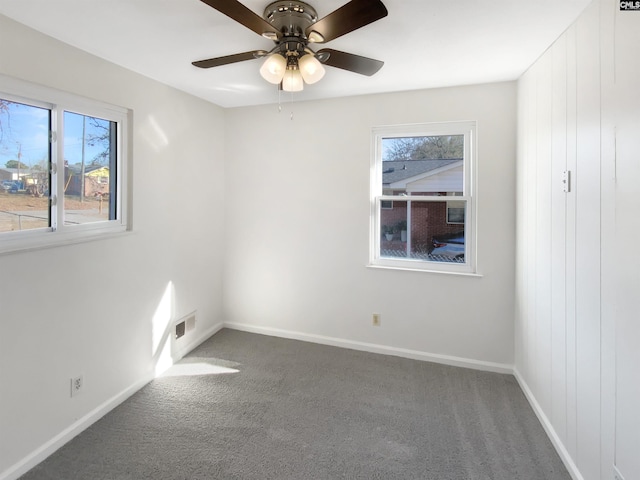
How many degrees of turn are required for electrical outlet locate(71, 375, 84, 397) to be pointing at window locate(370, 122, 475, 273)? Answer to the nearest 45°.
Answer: approximately 45° to its left

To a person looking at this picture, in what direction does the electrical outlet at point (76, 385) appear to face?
facing the viewer and to the right of the viewer

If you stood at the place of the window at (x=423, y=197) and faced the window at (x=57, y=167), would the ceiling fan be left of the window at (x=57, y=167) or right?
left

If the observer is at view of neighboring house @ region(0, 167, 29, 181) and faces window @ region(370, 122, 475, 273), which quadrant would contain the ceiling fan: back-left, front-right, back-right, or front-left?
front-right

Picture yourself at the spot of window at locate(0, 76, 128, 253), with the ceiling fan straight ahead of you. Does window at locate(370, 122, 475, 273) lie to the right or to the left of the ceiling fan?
left
